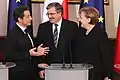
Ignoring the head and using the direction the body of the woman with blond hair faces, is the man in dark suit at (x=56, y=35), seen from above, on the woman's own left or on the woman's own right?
on the woman's own right

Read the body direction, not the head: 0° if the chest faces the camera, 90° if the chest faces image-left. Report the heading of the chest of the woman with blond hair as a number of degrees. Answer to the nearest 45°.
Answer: approximately 45°

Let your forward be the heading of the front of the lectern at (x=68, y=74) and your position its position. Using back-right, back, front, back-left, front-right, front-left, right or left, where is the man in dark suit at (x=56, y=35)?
back

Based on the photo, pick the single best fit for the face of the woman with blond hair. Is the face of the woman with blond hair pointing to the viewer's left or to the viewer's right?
to the viewer's left

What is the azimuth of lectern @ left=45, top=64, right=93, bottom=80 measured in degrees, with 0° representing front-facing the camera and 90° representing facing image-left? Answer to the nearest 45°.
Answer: approximately 0°

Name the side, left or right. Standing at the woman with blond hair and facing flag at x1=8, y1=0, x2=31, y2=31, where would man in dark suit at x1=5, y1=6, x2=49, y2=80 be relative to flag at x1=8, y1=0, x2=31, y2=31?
left

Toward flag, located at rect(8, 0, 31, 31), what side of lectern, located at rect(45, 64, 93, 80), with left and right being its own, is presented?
back
